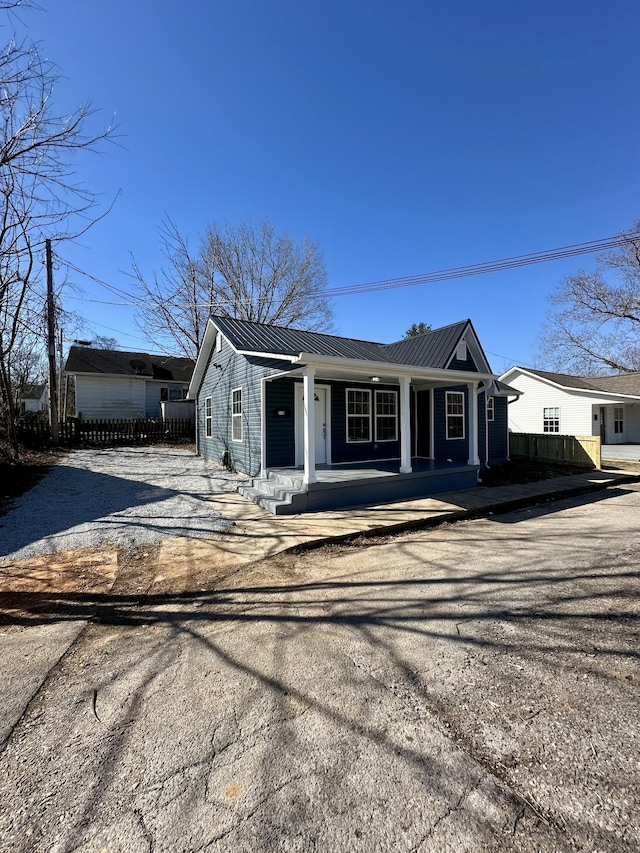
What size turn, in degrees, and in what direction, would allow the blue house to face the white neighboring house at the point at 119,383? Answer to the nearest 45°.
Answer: approximately 180°

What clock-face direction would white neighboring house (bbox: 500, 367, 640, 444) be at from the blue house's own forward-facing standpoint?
The white neighboring house is roughly at 9 o'clock from the blue house.

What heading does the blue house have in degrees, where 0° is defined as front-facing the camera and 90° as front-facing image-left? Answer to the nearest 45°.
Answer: approximately 315°

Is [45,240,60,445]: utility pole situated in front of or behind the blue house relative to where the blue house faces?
behind

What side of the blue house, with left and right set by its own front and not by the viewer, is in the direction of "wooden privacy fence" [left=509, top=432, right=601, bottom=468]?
left

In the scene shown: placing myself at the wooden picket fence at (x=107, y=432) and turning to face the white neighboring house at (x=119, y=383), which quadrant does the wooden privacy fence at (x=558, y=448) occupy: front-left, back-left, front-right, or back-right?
back-right
